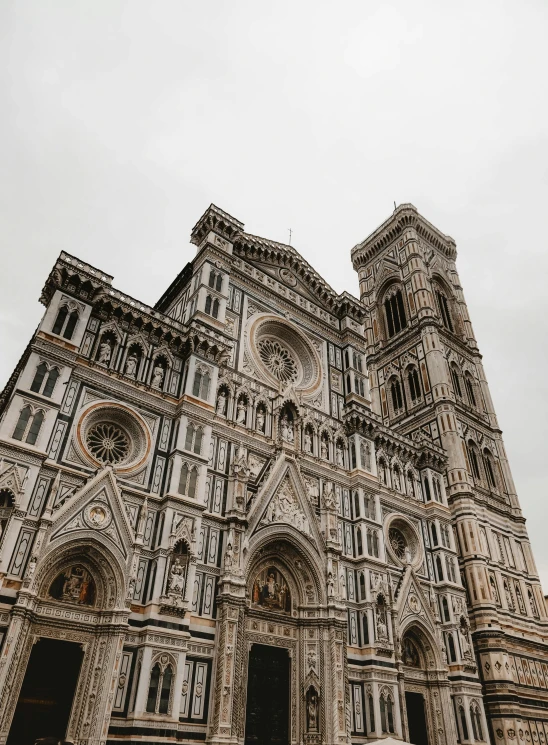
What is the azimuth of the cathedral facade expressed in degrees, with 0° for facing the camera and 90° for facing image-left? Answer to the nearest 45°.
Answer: approximately 315°

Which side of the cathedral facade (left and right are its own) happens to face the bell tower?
left
